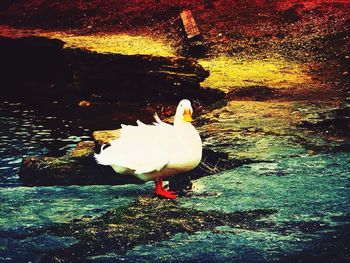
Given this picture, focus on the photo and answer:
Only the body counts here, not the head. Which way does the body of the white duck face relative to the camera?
to the viewer's right

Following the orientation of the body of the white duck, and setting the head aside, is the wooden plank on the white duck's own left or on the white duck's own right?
on the white duck's own left
